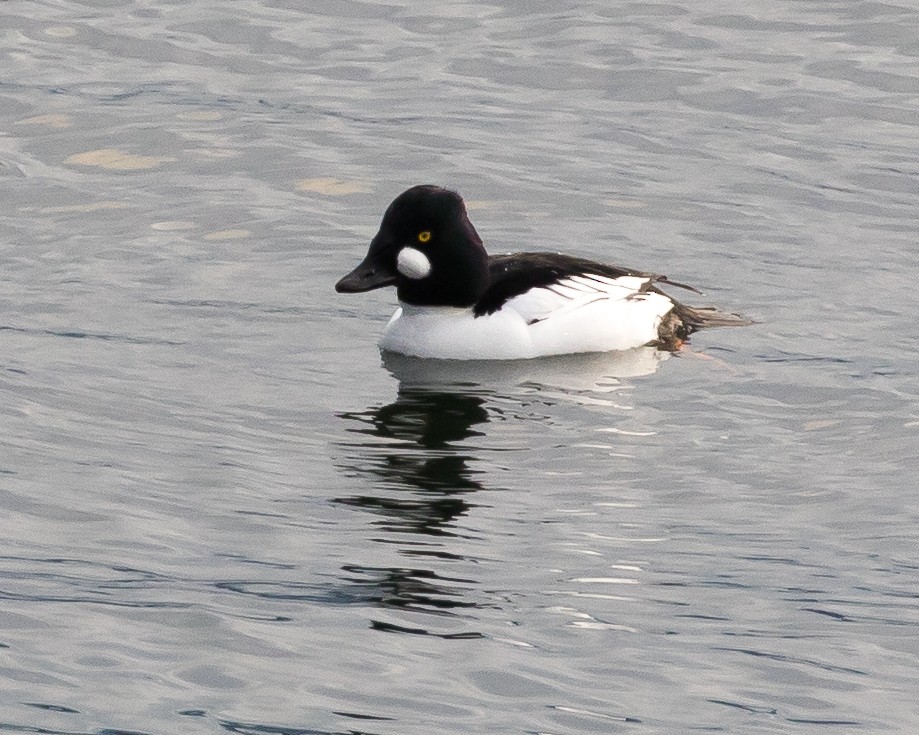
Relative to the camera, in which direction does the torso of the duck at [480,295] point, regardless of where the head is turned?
to the viewer's left
